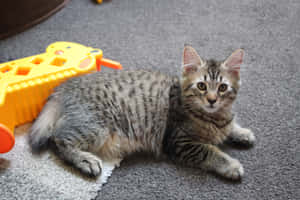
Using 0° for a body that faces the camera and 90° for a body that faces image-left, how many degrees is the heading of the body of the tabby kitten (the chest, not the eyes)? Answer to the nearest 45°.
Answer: approximately 270°

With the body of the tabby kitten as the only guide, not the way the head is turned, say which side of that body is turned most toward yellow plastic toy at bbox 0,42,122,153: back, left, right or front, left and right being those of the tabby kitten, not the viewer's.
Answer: back
